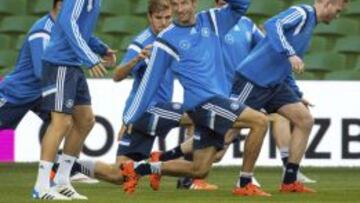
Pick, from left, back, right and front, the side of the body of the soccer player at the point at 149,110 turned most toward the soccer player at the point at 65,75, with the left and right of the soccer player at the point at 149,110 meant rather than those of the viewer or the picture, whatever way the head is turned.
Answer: right

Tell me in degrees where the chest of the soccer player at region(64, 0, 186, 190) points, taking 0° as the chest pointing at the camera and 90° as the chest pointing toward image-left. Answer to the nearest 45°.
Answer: approximately 315°

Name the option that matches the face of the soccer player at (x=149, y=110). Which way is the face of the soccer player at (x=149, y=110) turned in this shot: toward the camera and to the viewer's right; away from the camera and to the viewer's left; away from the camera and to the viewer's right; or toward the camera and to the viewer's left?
toward the camera and to the viewer's right
